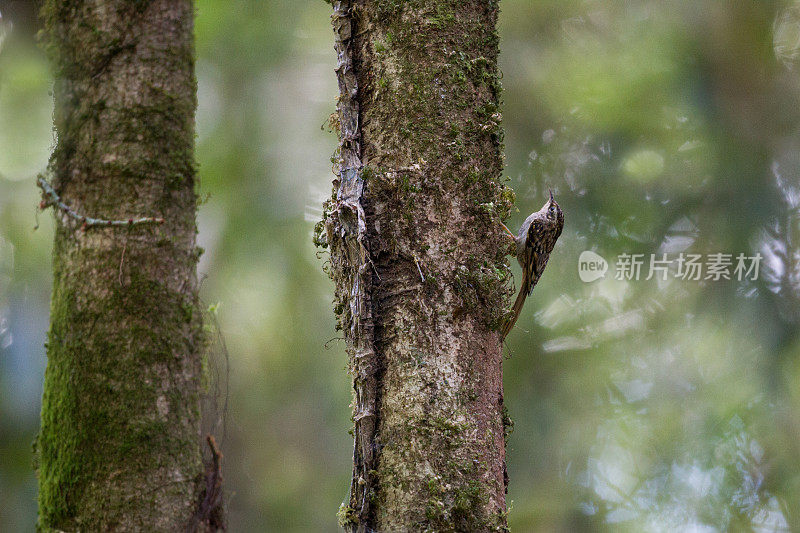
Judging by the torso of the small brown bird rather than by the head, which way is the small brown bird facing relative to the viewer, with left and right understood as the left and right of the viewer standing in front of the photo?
facing to the left of the viewer

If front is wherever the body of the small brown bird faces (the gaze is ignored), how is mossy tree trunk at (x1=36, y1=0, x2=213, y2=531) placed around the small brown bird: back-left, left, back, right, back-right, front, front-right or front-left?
front
